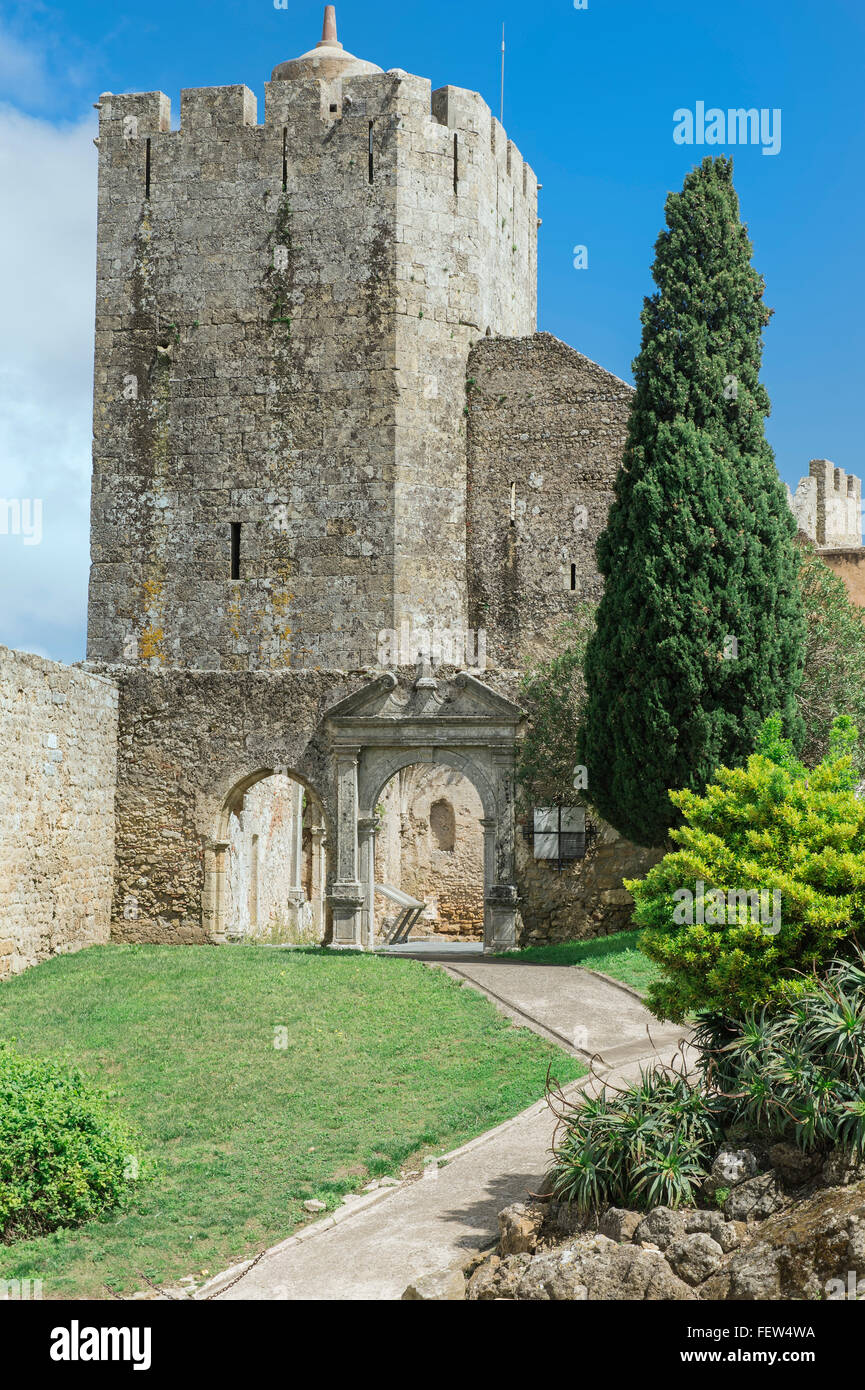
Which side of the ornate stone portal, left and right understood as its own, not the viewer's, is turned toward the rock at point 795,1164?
front

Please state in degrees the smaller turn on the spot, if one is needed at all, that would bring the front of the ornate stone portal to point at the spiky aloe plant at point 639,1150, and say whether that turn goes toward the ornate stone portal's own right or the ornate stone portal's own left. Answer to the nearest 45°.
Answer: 0° — it already faces it

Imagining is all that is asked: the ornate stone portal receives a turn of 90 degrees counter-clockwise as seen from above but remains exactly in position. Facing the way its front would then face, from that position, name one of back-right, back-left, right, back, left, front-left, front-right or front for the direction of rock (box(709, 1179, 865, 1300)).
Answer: right

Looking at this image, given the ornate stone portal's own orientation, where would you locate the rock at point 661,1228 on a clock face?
The rock is roughly at 12 o'clock from the ornate stone portal.

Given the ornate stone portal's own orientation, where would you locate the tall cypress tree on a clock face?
The tall cypress tree is roughly at 10 o'clock from the ornate stone portal.

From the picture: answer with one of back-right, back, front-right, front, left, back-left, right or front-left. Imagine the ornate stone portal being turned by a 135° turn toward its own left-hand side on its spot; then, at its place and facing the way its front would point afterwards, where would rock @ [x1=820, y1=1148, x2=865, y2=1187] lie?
back-right

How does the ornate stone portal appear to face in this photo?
toward the camera

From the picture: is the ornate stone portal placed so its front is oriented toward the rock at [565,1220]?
yes

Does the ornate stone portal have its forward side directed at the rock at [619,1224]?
yes

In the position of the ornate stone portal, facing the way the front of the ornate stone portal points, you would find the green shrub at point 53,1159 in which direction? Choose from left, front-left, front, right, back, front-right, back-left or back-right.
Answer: front

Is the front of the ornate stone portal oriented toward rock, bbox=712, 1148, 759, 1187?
yes

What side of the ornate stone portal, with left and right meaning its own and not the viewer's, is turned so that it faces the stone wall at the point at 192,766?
right

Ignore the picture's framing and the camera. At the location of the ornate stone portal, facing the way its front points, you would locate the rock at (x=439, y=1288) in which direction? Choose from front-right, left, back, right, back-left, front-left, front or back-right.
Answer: front

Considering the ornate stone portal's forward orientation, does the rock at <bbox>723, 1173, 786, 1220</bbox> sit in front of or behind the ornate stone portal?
in front

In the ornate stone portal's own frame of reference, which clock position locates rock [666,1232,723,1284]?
The rock is roughly at 12 o'clock from the ornate stone portal.
